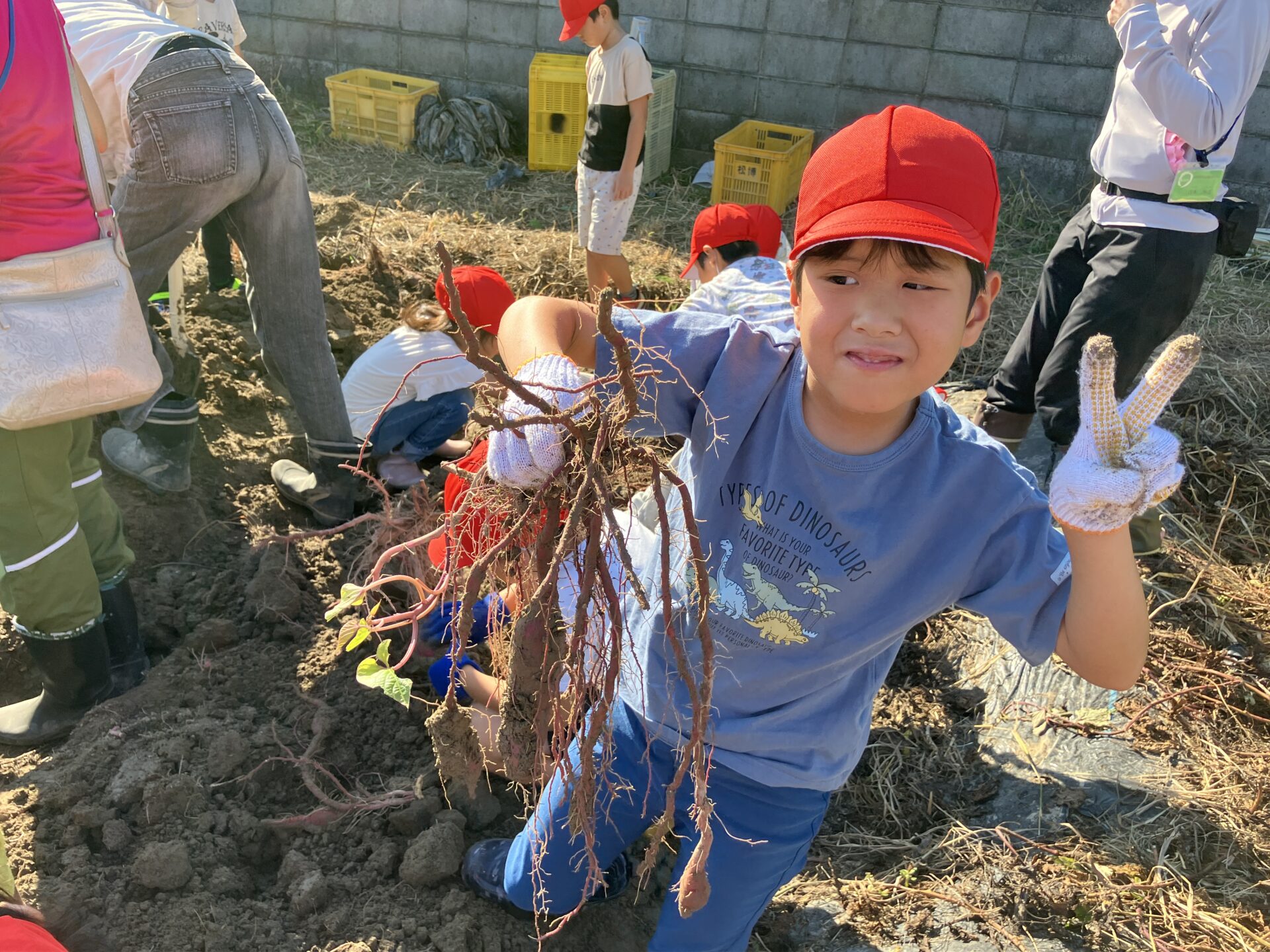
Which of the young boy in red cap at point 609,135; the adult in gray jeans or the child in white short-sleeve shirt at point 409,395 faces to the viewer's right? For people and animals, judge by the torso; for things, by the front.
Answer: the child in white short-sleeve shirt

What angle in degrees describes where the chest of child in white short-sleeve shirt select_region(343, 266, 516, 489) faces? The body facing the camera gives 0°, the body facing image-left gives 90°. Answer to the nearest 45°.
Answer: approximately 270°

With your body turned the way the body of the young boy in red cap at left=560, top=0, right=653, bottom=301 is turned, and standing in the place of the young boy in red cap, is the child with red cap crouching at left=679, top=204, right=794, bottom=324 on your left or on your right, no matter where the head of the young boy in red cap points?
on your left

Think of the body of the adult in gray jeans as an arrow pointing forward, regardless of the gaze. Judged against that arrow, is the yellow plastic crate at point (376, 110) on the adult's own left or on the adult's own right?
on the adult's own right

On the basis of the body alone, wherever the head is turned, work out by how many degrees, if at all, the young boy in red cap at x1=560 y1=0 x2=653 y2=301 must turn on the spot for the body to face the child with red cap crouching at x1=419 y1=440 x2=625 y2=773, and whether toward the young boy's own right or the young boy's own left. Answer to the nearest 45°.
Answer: approximately 45° to the young boy's own left

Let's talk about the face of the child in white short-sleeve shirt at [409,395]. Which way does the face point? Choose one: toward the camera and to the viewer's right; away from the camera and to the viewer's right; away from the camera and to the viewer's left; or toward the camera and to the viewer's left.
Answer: away from the camera and to the viewer's right

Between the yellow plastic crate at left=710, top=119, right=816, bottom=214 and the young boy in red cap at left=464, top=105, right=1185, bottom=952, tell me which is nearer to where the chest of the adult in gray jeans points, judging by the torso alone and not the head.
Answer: the yellow plastic crate

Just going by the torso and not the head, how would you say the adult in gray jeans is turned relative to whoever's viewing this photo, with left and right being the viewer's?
facing away from the viewer and to the left of the viewer

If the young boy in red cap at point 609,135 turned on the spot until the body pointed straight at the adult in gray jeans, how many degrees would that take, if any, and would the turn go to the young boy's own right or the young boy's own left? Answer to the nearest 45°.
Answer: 0° — they already face them

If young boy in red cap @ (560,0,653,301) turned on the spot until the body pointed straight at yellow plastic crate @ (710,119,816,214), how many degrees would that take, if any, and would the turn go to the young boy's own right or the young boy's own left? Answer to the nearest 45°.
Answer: approximately 180°

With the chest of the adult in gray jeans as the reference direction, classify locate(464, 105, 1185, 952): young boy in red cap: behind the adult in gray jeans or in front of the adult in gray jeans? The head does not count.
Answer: behind

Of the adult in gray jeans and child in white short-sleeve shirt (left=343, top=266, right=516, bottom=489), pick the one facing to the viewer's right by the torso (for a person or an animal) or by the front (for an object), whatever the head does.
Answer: the child in white short-sleeve shirt
